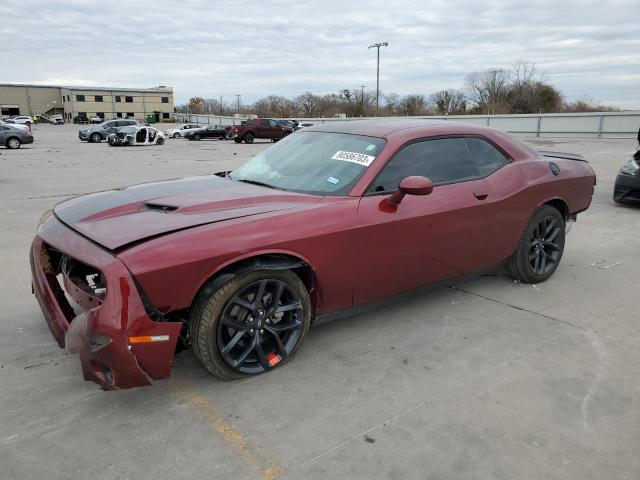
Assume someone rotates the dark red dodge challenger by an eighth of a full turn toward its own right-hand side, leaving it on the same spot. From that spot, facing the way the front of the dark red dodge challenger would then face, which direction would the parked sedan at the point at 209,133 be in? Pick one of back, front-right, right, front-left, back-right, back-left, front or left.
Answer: right

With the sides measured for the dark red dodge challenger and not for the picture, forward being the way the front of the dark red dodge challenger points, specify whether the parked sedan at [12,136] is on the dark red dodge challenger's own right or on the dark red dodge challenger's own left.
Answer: on the dark red dodge challenger's own right

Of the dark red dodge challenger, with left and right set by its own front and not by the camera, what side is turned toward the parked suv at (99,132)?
right

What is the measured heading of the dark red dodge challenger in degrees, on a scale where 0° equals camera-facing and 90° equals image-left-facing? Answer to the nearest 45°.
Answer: approximately 45°

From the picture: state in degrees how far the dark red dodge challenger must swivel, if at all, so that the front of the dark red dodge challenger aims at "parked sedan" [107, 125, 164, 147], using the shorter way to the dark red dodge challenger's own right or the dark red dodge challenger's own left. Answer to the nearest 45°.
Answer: approximately 135° to the dark red dodge challenger's own right

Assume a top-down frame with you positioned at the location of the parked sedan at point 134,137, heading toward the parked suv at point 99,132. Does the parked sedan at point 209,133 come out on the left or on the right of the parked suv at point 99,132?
right

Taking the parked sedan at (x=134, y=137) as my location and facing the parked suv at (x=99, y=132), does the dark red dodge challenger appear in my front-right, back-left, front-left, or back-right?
back-left

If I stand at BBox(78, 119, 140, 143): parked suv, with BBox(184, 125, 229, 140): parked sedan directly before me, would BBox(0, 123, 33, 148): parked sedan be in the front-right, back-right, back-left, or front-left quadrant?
back-right
